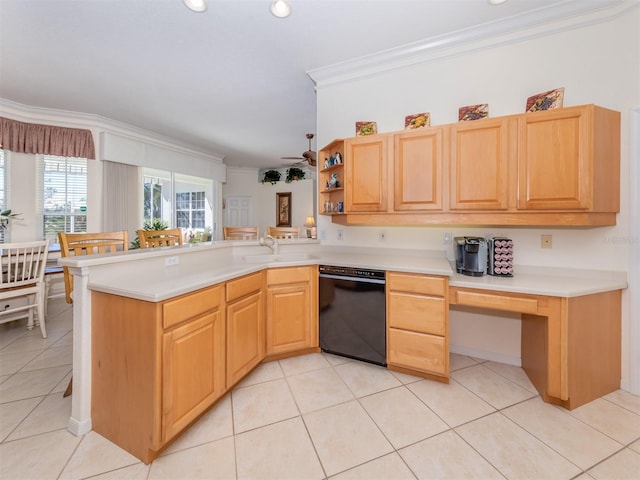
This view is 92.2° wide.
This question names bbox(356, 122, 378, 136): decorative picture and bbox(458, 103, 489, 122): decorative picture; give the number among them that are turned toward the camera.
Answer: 2

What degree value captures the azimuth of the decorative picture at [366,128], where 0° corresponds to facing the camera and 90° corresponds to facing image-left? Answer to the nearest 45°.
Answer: approximately 0°

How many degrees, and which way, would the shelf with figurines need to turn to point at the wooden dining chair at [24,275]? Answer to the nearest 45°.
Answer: approximately 45° to its right

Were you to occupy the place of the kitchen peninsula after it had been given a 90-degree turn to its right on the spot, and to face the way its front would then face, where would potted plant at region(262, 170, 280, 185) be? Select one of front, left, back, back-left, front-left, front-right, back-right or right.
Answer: back-right
